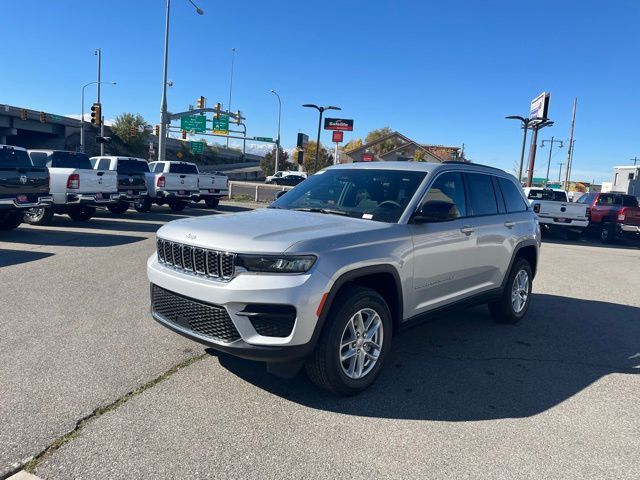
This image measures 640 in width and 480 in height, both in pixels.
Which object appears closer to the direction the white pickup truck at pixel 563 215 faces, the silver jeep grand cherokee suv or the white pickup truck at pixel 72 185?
the white pickup truck

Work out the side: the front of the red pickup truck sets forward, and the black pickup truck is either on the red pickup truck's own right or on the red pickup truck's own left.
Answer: on the red pickup truck's own left

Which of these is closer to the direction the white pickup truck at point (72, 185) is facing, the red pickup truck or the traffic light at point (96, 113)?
the traffic light

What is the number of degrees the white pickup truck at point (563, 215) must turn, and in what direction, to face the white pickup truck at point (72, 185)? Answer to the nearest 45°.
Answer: approximately 90° to its left

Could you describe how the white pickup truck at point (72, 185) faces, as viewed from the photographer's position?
facing away from the viewer and to the left of the viewer

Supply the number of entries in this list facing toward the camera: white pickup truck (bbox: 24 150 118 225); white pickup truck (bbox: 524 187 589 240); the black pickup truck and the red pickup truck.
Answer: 0

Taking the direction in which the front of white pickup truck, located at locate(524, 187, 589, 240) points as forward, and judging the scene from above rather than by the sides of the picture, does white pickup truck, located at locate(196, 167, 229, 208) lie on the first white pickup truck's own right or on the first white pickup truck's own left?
on the first white pickup truck's own left

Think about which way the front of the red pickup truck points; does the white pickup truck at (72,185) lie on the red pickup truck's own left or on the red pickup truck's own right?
on the red pickup truck's own left

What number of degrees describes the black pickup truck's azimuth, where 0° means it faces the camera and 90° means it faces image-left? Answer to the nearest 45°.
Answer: approximately 135°

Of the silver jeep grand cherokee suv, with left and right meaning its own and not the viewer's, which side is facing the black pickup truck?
right

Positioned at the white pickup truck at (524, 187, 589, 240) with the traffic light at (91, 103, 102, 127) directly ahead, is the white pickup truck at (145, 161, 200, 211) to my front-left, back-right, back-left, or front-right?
front-left

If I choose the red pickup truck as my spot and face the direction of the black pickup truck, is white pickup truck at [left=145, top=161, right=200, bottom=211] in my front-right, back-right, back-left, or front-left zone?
front-right

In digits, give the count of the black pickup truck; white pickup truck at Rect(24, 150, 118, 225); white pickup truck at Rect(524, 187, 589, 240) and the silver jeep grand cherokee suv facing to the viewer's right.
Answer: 0

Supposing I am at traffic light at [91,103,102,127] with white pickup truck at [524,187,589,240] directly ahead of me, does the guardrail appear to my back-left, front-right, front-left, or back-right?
front-left

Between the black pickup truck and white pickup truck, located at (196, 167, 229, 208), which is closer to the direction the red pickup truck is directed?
the white pickup truck

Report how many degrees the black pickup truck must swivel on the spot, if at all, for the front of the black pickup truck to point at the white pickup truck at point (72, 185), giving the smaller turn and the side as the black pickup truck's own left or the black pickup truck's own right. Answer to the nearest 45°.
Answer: approximately 90° to the black pickup truck's own right

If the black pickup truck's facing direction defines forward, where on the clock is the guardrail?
The guardrail is roughly at 3 o'clock from the black pickup truck.

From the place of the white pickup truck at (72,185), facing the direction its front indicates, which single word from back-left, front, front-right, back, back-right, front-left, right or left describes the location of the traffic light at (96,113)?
front-right

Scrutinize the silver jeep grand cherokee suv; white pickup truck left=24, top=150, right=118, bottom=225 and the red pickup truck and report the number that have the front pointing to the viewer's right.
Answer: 0
